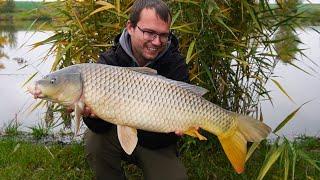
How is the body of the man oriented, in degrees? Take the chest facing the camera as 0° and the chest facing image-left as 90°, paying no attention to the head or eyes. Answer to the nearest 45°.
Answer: approximately 0°

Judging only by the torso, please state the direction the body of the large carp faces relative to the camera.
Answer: to the viewer's left
